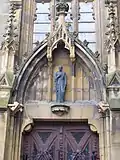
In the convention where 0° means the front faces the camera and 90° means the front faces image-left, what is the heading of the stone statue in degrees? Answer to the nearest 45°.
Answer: approximately 0°
